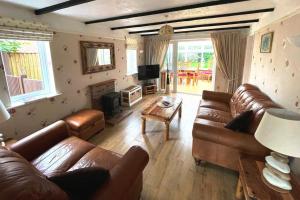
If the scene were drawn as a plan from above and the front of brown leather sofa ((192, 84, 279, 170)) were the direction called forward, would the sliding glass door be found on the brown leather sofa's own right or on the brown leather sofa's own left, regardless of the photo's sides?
on the brown leather sofa's own right

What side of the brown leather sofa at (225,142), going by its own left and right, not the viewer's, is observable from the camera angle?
left

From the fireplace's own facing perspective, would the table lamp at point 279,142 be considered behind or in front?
in front

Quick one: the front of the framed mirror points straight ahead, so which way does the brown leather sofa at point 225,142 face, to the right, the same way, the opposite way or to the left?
the opposite way

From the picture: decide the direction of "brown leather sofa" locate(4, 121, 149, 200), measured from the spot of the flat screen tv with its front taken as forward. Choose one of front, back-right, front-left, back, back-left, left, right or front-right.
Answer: front-right

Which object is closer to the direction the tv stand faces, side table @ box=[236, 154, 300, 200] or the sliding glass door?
the side table

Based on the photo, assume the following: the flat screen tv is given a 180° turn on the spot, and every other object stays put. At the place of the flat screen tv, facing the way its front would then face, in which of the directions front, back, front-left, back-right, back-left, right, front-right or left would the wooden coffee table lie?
back-left

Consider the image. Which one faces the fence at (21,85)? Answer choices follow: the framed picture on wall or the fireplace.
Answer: the framed picture on wall

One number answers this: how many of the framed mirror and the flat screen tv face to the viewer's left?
0

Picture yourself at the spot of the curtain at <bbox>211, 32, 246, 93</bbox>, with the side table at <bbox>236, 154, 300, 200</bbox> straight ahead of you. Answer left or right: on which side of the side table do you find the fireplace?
right

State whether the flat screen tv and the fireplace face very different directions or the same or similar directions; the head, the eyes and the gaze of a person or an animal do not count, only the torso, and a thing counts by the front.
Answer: same or similar directions

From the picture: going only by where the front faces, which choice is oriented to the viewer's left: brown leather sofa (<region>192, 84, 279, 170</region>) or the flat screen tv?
the brown leather sofa

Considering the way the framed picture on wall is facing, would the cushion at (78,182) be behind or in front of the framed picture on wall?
in front

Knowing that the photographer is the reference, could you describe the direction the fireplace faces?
facing the viewer and to the right of the viewer

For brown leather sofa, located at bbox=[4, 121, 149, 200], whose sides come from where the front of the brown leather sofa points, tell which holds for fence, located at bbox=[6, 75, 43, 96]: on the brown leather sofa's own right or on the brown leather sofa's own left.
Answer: on the brown leather sofa's own left

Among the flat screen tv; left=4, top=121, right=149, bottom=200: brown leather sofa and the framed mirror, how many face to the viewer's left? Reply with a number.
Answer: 0

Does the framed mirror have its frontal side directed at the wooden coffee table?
yes
